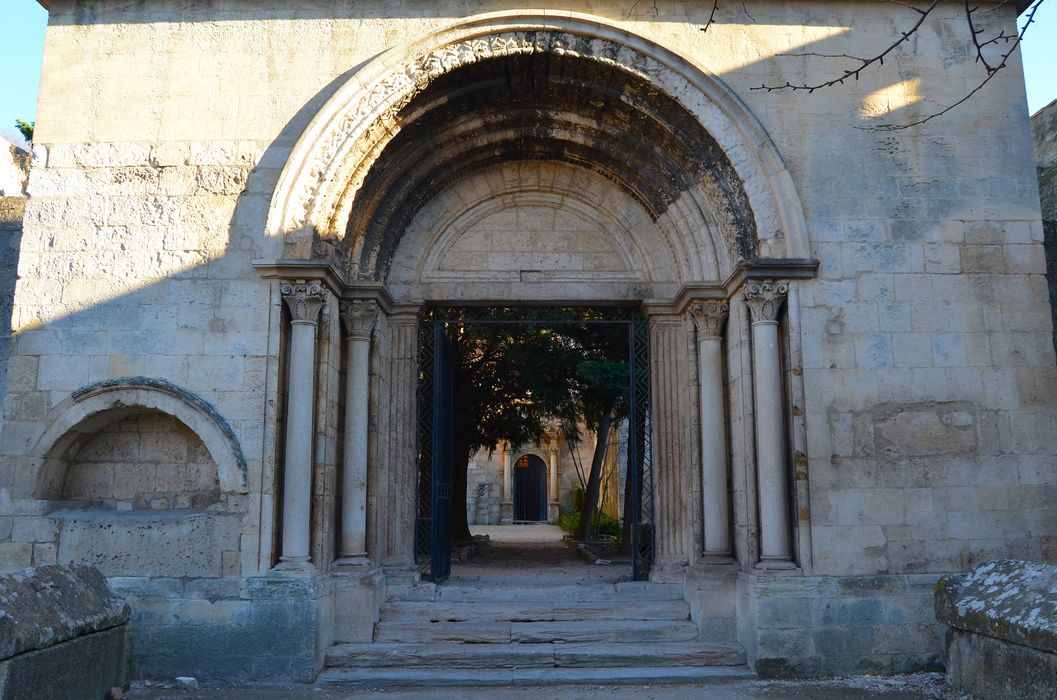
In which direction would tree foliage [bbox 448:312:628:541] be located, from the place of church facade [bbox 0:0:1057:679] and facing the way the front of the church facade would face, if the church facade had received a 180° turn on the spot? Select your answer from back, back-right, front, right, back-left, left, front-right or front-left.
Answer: front

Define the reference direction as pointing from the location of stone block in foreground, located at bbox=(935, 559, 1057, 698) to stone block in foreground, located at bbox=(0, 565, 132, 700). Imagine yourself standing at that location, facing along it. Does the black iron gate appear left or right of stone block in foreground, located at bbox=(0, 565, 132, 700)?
right

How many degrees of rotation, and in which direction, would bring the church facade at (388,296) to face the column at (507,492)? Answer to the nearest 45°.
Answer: approximately 180°

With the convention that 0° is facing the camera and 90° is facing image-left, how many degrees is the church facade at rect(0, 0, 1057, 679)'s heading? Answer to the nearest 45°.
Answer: approximately 0°

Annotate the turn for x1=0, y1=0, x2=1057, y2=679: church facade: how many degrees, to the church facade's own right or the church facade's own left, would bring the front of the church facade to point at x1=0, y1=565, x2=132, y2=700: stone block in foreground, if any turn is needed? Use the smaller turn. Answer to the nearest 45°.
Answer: approximately 45° to the church facade's own right
